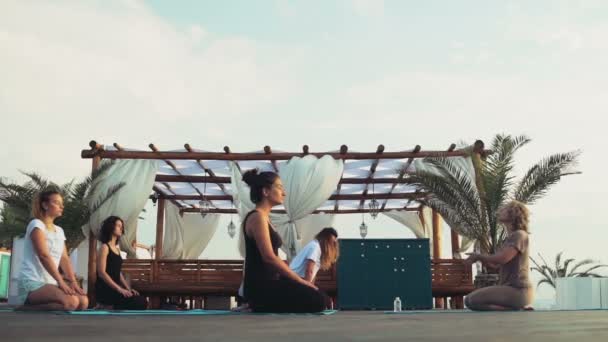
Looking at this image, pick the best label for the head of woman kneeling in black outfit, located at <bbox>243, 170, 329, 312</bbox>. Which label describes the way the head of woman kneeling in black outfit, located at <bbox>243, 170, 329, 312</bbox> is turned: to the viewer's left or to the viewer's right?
to the viewer's right

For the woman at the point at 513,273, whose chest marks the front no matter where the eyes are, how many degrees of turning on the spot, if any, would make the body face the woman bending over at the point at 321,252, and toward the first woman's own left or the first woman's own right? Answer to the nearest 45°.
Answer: approximately 45° to the first woman's own left

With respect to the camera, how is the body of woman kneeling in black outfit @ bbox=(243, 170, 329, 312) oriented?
to the viewer's right

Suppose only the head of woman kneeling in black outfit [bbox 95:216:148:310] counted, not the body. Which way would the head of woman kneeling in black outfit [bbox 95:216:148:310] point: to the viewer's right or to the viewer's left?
to the viewer's right

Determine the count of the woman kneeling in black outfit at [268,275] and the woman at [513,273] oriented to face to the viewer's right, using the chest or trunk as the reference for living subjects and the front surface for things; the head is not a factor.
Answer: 1

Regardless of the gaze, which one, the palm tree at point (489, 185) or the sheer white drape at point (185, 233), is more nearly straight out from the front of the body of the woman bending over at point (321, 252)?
the palm tree

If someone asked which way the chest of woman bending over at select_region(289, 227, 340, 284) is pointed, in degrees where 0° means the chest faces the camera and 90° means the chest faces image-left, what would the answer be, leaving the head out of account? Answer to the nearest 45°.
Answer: approximately 270°

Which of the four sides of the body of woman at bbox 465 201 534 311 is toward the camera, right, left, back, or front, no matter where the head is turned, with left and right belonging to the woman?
left
